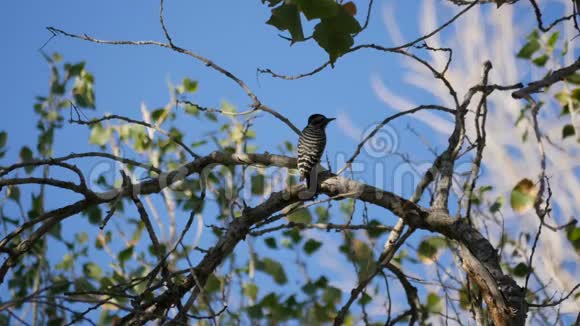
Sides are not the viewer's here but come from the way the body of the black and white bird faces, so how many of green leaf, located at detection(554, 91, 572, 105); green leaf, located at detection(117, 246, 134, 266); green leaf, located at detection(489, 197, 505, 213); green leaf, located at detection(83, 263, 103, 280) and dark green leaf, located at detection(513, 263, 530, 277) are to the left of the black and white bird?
2

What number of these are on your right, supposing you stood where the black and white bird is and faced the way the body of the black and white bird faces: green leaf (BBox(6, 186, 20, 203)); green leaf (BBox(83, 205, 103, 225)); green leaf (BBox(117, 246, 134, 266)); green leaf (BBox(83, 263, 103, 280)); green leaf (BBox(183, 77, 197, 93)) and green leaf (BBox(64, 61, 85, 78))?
0

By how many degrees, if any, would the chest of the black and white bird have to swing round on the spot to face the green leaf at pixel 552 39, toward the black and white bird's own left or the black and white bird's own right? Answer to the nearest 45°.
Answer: approximately 90° to the black and white bird's own right

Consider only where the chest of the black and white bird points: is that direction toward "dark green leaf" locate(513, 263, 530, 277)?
no

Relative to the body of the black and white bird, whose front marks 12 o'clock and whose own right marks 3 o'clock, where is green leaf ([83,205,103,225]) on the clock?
The green leaf is roughly at 8 o'clock from the black and white bird.

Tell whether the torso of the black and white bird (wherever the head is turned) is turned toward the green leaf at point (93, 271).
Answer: no

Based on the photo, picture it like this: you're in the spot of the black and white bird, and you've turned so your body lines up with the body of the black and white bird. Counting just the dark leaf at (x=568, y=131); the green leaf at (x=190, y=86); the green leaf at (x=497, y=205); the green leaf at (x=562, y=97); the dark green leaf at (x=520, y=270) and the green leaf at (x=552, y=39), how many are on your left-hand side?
1

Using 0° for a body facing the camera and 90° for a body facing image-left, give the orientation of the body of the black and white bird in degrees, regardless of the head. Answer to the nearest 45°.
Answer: approximately 225°

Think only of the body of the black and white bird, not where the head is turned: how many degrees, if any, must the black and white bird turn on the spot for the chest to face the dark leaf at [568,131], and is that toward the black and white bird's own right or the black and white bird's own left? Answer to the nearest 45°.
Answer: approximately 45° to the black and white bird's own right

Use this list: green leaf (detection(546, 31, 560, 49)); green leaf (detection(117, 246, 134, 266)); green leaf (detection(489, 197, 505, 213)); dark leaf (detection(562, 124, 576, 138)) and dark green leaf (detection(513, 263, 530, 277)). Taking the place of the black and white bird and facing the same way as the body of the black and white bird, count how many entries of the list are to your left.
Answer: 1

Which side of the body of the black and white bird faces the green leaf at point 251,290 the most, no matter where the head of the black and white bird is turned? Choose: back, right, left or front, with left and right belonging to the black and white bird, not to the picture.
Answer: left

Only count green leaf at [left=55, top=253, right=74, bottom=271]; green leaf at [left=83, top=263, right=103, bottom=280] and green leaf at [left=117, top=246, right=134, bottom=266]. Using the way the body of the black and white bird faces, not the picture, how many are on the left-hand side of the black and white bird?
3

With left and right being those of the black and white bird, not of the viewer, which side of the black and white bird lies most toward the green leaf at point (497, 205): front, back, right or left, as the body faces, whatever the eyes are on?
right

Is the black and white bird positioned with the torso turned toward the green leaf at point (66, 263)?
no

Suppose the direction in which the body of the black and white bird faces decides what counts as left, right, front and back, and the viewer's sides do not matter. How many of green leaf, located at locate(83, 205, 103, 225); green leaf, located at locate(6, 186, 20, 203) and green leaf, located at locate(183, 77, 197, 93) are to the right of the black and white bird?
0
